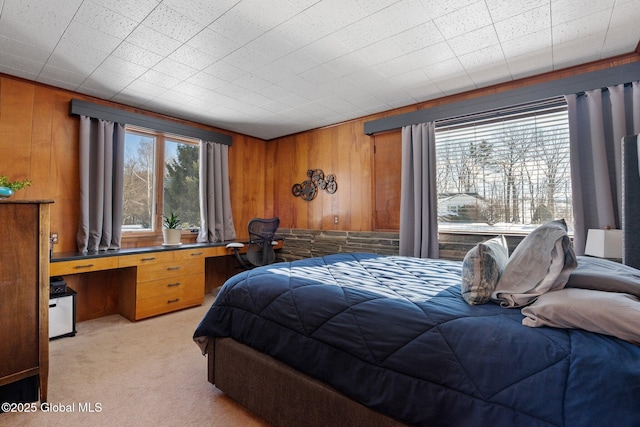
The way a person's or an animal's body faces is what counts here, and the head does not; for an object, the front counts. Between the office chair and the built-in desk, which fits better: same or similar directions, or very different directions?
very different directions

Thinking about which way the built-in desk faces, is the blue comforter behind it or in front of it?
in front

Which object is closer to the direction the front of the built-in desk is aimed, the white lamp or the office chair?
the white lamp

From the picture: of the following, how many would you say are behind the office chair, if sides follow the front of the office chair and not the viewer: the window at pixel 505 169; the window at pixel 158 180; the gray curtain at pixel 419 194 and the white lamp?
3

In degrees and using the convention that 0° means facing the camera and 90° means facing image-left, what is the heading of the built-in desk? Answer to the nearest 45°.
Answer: approximately 315°

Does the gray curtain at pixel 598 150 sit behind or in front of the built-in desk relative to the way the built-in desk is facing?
in front

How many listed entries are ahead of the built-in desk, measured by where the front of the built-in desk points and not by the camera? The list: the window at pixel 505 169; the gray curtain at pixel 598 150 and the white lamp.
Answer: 3

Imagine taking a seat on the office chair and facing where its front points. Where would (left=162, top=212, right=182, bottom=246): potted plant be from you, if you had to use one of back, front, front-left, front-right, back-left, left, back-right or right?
front-left

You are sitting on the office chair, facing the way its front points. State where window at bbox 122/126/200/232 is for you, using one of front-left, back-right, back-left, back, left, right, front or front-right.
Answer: front-left

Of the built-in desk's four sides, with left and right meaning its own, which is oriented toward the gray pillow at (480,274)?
front

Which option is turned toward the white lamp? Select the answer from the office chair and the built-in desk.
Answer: the built-in desk

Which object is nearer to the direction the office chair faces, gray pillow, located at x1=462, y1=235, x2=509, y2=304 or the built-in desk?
the built-in desk

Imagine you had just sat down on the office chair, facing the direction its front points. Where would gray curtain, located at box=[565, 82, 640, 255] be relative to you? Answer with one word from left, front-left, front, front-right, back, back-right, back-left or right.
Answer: back

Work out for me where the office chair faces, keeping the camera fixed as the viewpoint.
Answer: facing away from the viewer and to the left of the viewer

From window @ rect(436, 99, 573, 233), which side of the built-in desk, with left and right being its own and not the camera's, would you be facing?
front

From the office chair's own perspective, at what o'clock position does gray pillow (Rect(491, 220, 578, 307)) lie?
The gray pillow is roughly at 7 o'clock from the office chair.

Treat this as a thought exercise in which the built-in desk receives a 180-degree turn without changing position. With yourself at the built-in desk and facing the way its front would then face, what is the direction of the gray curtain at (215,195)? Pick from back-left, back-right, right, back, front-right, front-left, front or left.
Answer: right

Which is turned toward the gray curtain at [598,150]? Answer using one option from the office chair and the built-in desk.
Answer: the built-in desk
